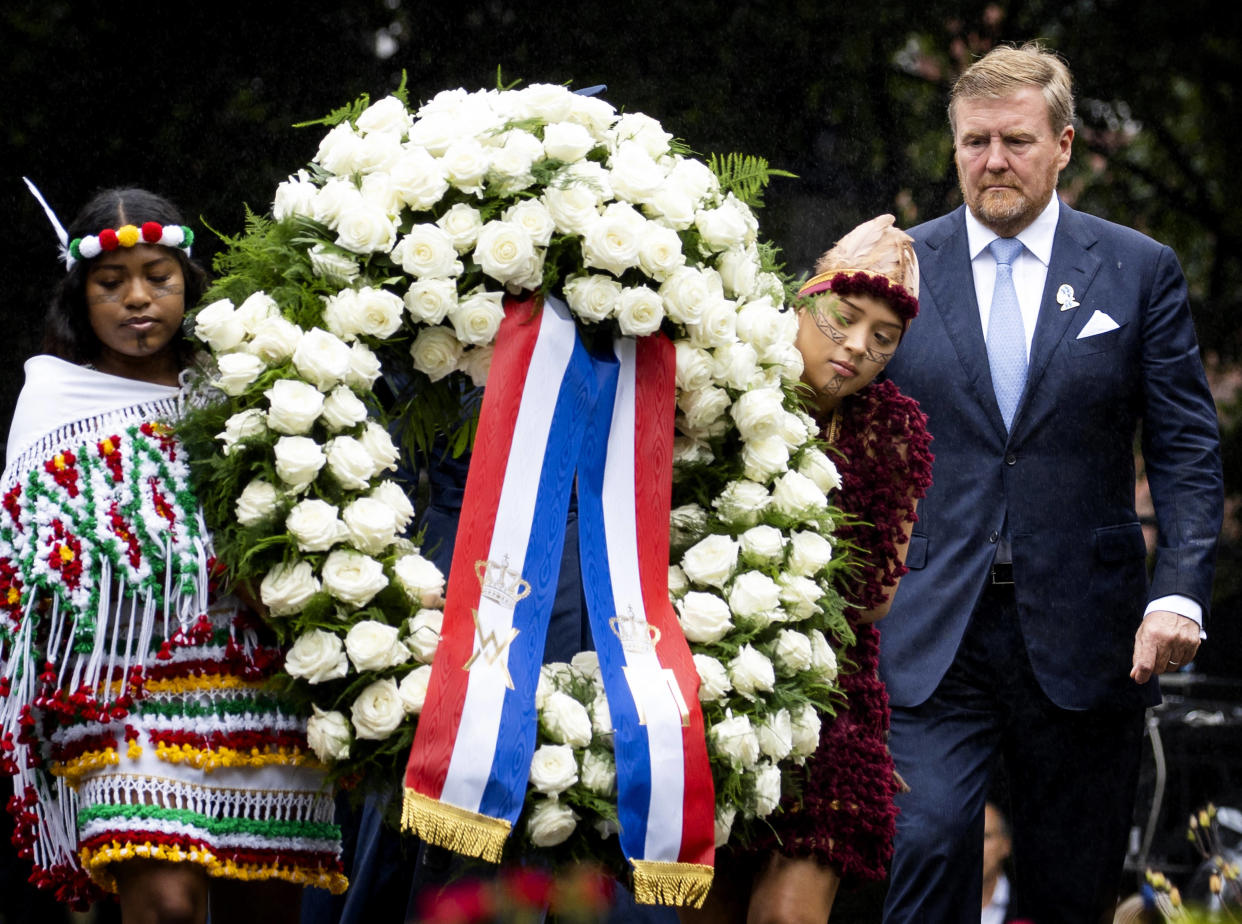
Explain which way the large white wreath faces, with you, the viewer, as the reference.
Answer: facing the viewer

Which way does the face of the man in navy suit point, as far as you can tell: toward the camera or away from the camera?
toward the camera

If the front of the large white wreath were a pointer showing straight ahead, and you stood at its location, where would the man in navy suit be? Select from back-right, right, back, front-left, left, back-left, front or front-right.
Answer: back-left
